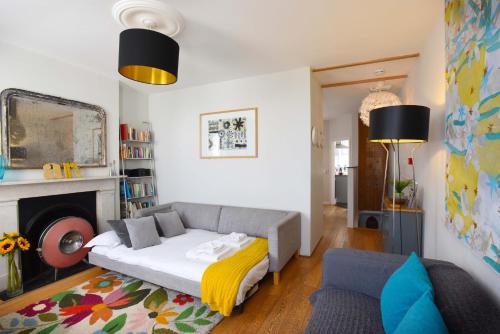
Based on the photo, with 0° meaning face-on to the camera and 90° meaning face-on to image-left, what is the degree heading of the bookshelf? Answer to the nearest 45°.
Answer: approximately 315°

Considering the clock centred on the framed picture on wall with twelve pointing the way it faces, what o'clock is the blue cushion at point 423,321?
The blue cushion is roughly at 10 o'clock from the framed picture on wall.

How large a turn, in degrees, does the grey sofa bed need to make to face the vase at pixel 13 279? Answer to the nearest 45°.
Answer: approximately 45° to its right

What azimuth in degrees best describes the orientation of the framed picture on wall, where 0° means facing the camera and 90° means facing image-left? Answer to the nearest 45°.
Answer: approximately 45°

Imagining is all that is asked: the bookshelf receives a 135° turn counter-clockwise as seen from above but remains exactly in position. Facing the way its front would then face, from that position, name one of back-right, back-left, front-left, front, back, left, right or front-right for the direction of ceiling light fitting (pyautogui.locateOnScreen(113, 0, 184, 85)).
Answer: back

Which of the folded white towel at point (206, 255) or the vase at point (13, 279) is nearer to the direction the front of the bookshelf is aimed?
the folded white towel

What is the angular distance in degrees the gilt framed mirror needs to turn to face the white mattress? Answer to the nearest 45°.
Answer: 0° — it already faces it

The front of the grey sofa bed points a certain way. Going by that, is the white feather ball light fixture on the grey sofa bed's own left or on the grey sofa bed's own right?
on the grey sofa bed's own left

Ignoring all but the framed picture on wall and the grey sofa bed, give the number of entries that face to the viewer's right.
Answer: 0
